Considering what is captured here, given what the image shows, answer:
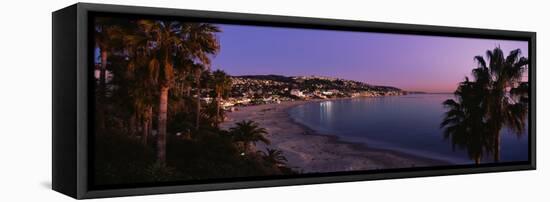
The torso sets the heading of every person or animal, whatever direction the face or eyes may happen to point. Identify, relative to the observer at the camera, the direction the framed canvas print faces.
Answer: facing the viewer and to the right of the viewer
